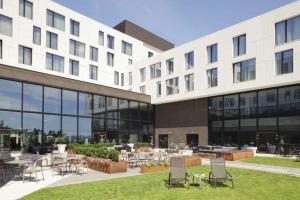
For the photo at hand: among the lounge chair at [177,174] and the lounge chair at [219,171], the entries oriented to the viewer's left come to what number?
0

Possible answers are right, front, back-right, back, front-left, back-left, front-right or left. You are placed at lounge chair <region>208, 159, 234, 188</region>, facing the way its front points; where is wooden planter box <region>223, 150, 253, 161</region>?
back-left

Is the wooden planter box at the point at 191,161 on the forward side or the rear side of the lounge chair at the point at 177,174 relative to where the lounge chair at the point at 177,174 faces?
on the rear side

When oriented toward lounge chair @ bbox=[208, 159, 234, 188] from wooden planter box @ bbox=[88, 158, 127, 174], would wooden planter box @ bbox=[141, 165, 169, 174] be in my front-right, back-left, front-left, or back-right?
front-left

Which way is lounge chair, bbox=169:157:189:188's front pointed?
toward the camera

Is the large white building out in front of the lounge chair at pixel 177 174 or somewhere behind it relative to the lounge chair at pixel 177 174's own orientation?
behind

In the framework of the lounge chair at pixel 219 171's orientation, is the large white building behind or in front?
behind

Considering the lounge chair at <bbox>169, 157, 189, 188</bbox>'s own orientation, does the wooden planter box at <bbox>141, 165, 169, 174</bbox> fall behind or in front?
behind
